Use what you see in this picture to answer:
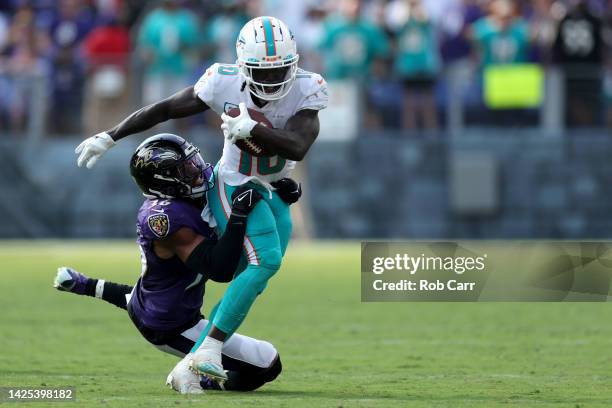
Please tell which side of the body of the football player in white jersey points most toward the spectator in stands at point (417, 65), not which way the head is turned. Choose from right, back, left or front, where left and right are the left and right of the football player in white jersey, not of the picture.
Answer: back

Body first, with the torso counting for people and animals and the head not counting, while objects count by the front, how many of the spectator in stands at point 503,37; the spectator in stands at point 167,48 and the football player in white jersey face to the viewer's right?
0

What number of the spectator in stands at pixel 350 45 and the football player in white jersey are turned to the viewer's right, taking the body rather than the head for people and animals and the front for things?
0

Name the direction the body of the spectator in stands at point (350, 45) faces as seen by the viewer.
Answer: toward the camera

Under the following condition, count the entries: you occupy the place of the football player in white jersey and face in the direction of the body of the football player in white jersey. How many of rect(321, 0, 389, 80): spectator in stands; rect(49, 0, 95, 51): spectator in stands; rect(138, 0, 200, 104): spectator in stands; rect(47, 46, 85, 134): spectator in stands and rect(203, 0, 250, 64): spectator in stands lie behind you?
5

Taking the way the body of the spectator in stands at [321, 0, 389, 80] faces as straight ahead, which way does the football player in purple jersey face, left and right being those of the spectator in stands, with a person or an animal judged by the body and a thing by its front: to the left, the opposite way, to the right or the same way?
to the left

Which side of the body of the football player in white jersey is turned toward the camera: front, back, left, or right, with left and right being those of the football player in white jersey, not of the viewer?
front

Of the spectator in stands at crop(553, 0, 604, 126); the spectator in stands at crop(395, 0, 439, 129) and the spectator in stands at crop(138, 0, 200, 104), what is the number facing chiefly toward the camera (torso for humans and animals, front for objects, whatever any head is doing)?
3

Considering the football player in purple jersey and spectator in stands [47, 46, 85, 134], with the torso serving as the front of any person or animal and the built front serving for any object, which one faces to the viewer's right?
the football player in purple jersey

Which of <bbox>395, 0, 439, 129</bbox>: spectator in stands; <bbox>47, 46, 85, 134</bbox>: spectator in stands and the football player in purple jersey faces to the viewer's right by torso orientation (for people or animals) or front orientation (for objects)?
the football player in purple jersey

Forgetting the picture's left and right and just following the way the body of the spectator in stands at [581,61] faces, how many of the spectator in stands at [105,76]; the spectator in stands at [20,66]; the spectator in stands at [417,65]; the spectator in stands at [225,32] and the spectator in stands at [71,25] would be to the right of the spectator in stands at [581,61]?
5

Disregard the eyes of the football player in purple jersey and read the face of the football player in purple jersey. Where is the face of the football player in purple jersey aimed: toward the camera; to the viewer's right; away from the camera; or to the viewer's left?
to the viewer's right

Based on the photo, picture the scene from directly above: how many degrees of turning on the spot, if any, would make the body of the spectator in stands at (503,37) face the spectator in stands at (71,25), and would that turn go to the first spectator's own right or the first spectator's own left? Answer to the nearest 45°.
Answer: approximately 90° to the first spectator's own right

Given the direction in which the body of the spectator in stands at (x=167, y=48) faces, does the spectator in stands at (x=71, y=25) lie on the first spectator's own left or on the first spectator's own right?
on the first spectator's own right

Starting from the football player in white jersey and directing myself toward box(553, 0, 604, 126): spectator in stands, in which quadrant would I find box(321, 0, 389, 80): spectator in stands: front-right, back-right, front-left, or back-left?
front-left
